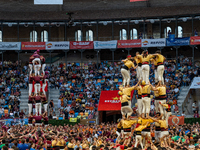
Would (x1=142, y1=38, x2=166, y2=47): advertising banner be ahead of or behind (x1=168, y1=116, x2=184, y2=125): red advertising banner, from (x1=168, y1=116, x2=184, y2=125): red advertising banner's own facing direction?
behind

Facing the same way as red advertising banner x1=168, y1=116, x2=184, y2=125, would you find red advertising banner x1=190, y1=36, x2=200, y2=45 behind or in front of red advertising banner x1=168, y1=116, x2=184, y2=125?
behind

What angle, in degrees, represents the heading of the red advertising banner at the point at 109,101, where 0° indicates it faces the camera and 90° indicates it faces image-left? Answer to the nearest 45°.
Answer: approximately 0°

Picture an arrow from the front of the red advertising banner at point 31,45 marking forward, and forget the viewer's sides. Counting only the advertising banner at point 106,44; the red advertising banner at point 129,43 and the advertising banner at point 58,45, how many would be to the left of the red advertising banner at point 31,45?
3

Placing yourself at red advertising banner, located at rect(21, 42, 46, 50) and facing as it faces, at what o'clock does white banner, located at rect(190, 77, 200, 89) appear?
The white banner is roughly at 10 o'clock from the red advertising banner.

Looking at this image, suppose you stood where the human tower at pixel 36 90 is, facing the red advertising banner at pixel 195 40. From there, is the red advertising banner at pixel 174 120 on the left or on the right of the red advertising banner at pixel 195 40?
right

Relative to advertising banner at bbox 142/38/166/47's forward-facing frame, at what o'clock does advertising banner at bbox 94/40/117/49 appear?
advertising banner at bbox 94/40/117/49 is roughly at 3 o'clock from advertising banner at bbox 142/38/166/47.

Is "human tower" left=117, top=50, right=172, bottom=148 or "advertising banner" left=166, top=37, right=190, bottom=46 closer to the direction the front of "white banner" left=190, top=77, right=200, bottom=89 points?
the human tower

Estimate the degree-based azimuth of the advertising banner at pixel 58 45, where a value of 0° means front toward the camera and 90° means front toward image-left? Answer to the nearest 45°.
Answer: approximately 0°
